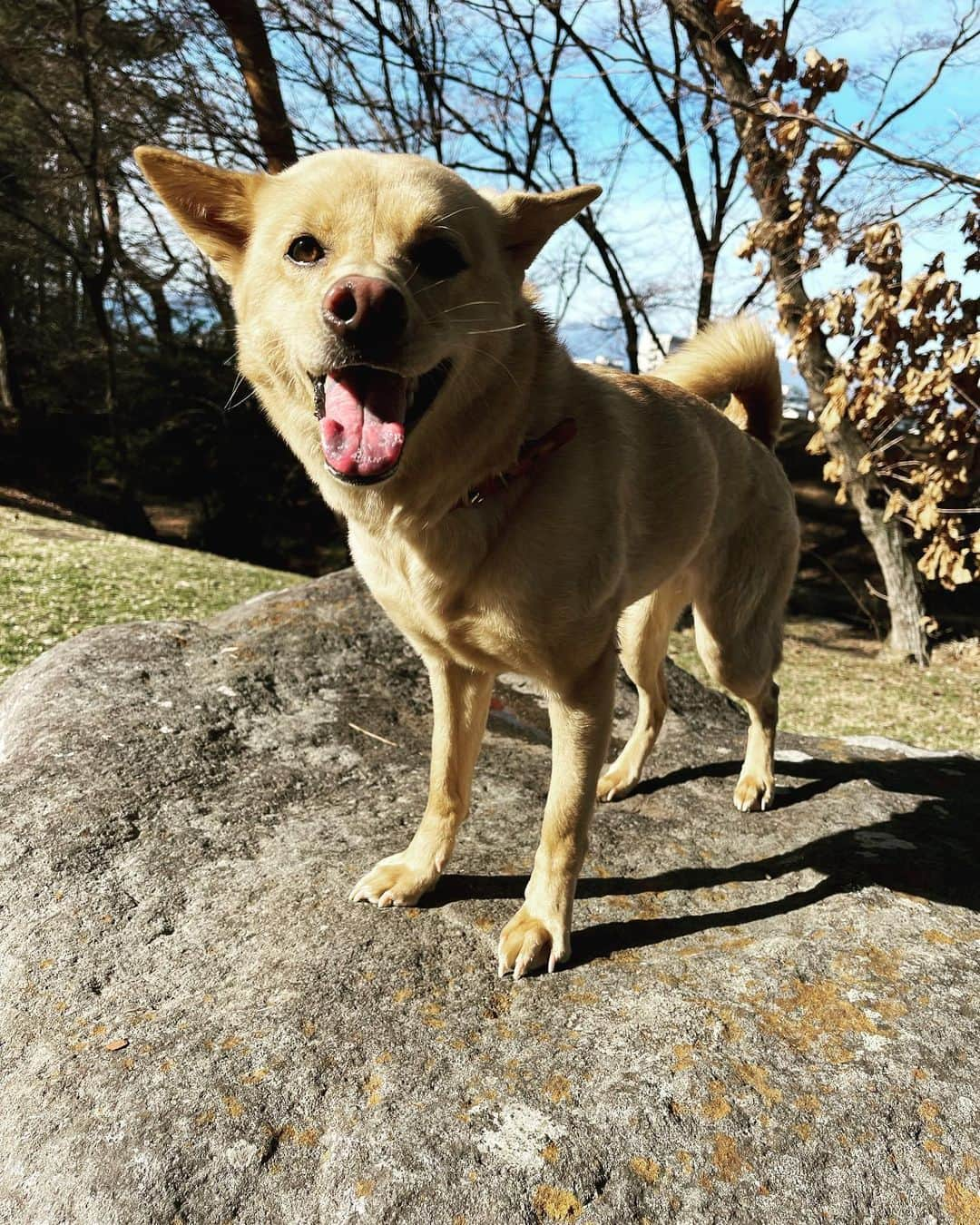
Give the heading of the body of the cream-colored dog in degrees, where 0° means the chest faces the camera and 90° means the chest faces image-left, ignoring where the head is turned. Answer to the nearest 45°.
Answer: approximately 45°
